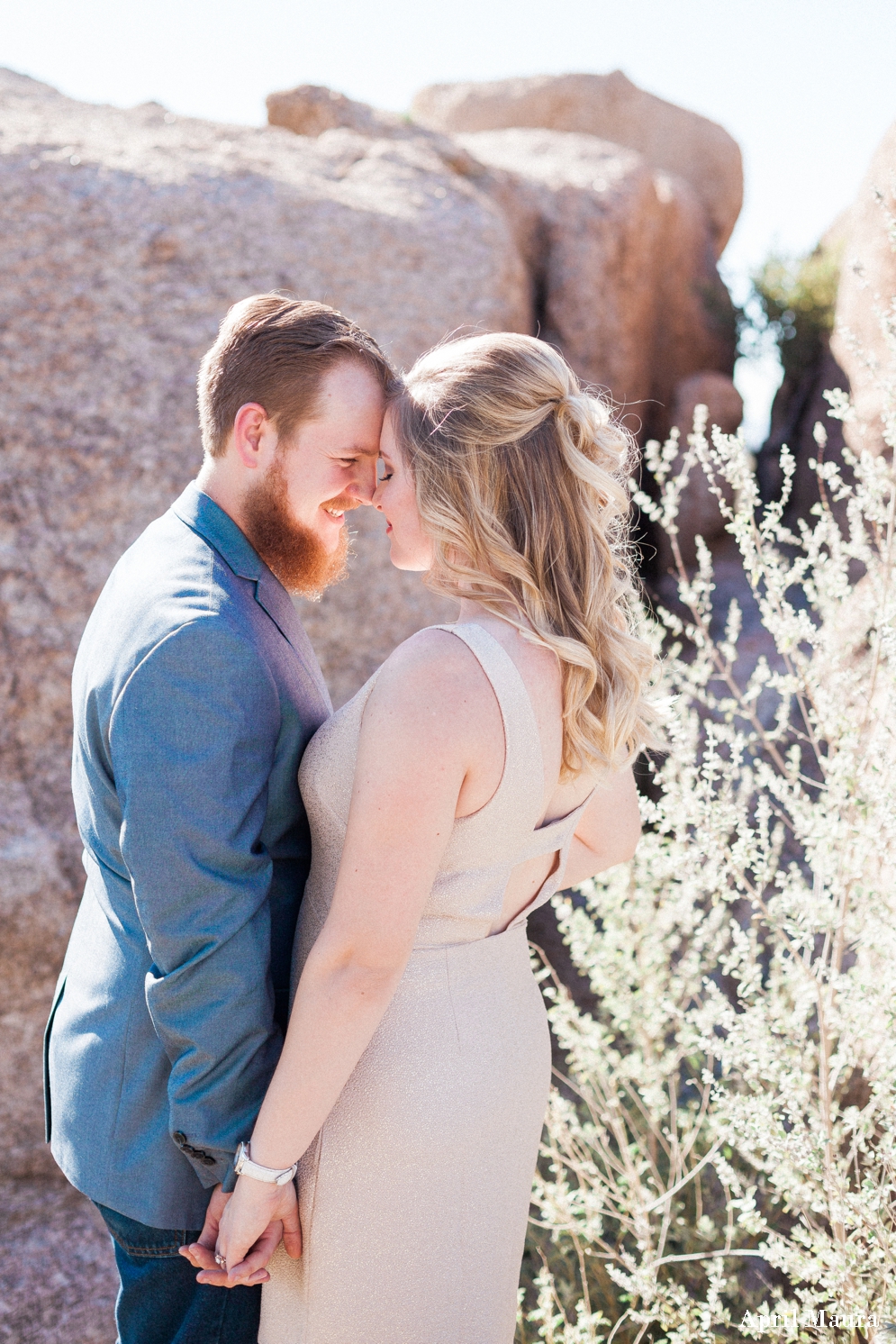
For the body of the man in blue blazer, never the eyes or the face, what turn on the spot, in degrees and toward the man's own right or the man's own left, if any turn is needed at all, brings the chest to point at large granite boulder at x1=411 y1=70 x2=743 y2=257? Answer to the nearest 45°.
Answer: approximately 90° to the man's own left

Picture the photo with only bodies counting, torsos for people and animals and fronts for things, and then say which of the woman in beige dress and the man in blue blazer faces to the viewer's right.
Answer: the man in blue blazer

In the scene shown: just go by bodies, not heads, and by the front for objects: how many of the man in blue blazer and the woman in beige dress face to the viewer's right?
1

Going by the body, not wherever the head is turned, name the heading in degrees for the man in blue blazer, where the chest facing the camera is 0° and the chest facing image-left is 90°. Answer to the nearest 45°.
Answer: approximately 270°

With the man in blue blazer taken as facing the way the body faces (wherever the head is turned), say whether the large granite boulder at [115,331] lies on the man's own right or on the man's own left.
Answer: on the man's own left

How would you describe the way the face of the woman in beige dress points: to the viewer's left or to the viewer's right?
to the viewer's left

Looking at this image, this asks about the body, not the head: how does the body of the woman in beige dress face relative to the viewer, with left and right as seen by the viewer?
facing away from the viewer and to the left of the viewer

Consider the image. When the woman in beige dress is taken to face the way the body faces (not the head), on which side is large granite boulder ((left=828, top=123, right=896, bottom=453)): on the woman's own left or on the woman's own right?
on the woman's own right

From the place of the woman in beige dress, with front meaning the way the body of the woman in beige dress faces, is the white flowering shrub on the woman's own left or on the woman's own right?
on the woman's own right
